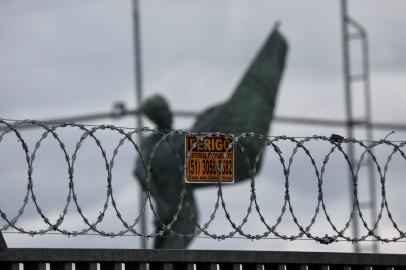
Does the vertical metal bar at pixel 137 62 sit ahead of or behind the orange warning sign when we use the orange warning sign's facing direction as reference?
behind

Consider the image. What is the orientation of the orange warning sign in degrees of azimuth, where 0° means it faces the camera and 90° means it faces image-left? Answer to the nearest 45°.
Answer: approximately 0°

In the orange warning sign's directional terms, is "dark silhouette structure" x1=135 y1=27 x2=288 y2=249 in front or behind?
behind
